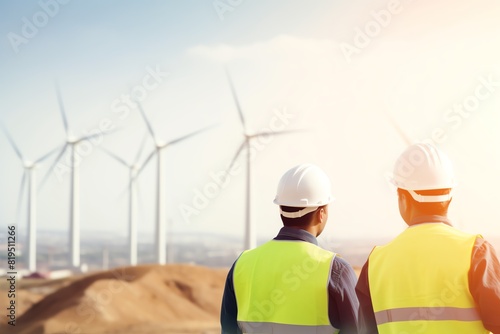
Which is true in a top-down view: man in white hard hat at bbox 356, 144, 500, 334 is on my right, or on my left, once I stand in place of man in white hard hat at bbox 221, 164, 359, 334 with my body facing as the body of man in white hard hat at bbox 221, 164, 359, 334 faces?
on my right

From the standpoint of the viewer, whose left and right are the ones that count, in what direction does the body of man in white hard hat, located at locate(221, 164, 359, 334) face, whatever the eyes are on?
facing away from the viewer and to the right of the viewer

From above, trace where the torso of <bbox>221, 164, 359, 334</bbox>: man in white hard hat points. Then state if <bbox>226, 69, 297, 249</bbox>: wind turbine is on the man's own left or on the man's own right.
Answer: on the man's own left

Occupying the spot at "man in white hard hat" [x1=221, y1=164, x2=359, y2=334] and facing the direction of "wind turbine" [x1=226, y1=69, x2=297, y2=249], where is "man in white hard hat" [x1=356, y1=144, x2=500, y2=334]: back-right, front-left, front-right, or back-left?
back-right

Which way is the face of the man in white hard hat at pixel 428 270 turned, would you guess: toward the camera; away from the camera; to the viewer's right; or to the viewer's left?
away from the camera
